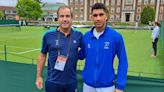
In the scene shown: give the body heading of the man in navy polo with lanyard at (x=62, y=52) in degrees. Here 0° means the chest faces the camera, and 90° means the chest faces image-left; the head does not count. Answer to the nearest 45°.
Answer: approximately 0°

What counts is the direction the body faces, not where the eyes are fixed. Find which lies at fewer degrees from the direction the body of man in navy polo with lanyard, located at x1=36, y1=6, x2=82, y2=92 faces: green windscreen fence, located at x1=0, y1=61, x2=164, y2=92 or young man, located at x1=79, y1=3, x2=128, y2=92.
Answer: the young man

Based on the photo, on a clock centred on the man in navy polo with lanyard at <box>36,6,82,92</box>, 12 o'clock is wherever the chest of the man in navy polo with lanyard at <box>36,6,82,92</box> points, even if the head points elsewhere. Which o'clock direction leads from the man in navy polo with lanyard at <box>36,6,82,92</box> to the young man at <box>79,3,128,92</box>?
the young man at <box>79,3,128,92</box> is roughly at 10 o'clock from the man in navy polo with lanyard at <box>36,6,82,92</box>.

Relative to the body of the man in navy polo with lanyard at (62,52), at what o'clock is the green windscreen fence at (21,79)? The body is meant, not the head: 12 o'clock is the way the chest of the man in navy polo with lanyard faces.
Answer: The green windscreen fence is roughly at 5 o'clock from the man in navy polo with lanyard.
